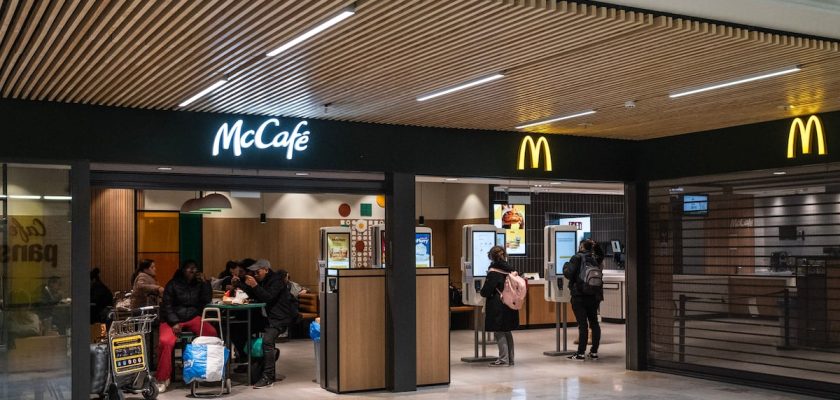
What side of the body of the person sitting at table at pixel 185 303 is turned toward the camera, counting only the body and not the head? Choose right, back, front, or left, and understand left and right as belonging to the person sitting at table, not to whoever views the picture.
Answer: front

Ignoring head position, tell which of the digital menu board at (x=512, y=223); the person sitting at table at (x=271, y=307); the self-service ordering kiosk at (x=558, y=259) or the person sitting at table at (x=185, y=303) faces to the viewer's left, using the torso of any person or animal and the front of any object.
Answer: the person sitting at table at (x=271, y=307)

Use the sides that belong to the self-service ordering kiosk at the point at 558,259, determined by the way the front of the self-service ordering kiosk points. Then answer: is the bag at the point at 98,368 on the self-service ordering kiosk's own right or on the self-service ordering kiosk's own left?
on the self-service ordering kiosk's own right

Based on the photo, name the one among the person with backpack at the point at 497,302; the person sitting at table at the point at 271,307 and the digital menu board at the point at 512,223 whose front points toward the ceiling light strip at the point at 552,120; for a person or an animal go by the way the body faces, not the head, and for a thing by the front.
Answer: the digital menu board

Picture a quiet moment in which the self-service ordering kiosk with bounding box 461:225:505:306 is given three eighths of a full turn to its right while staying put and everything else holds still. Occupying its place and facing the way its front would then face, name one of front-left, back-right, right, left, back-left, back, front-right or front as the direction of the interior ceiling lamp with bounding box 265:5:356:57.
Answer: left

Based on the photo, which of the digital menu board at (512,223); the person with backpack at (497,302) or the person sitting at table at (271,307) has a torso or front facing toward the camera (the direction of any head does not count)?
the digital menu board

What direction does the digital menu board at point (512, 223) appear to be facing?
toward the camera

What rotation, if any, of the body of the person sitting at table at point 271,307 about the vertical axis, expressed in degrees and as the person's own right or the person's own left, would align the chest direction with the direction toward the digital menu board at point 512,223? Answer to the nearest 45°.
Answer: approximately 135° to the person's own right

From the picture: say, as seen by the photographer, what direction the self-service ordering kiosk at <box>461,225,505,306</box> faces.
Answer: facing the viewer and to the right of the viewer

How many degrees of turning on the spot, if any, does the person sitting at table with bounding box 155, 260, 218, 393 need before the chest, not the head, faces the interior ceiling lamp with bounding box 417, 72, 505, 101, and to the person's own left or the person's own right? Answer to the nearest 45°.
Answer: approximately 45° to the person's own left

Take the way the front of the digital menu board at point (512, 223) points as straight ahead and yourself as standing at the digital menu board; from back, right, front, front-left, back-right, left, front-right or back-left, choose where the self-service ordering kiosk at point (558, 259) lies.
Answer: front

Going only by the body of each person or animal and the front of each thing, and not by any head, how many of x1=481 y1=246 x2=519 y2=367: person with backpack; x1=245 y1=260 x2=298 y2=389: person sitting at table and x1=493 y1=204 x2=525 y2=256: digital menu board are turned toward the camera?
1

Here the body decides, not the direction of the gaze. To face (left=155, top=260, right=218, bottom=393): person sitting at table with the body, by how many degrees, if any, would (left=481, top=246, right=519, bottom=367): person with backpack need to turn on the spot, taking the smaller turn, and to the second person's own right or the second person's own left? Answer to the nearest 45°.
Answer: approximately 45° to the second person's own left

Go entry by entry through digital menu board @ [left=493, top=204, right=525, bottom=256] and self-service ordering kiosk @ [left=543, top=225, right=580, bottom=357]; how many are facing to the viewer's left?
0

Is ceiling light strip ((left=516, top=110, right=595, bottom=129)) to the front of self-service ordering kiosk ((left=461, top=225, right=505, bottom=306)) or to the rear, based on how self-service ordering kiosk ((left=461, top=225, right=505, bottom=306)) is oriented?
to the front

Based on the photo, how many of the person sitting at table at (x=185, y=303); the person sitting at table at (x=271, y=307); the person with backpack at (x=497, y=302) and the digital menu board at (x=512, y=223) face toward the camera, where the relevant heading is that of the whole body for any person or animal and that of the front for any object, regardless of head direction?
2
